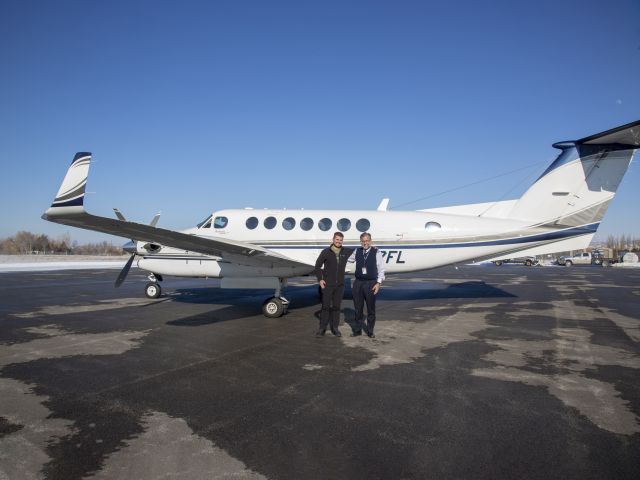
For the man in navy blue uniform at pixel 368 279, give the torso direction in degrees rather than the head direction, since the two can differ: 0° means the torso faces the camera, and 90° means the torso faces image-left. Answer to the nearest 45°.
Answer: approximately 0°
